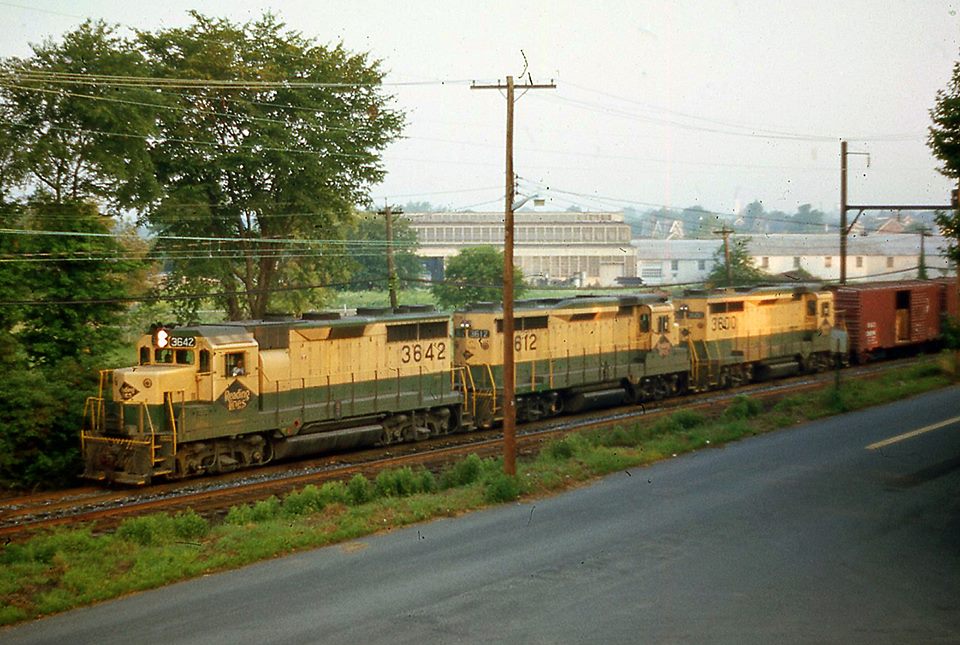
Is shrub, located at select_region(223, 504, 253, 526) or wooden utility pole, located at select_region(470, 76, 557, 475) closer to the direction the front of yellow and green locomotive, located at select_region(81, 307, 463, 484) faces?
the shrub

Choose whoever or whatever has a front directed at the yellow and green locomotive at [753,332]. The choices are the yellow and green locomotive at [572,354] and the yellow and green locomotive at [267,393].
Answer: the yellow and green locomotive at [572,354]

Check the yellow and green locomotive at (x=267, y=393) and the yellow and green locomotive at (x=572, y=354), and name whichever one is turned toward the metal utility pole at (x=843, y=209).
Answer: the yellow and green locomotive at (x=572, y=354)

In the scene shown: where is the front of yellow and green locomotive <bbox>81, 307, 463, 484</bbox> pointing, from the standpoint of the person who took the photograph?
facing the viewer and to the left of the viewer

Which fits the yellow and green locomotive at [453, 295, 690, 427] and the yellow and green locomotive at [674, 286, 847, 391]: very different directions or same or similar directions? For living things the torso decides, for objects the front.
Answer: same or similar directions

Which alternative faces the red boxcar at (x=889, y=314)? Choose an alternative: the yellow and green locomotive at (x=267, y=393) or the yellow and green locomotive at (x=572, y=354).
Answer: the yellow and green locomotive at (x=572, y=354)

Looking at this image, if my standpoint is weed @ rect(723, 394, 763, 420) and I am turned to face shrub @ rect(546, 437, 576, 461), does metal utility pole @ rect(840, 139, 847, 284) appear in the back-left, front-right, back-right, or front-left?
back-right

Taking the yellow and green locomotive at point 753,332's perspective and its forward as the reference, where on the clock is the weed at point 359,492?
The weed is roughly at 5 o'clock from the yellow and green locomotive.

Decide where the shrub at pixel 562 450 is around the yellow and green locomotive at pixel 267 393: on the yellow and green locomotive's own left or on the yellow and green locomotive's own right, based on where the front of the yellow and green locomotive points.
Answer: on the yellow and green locomotive's own left

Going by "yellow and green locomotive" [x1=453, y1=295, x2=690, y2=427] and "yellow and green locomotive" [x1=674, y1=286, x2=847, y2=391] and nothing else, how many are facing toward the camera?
0
